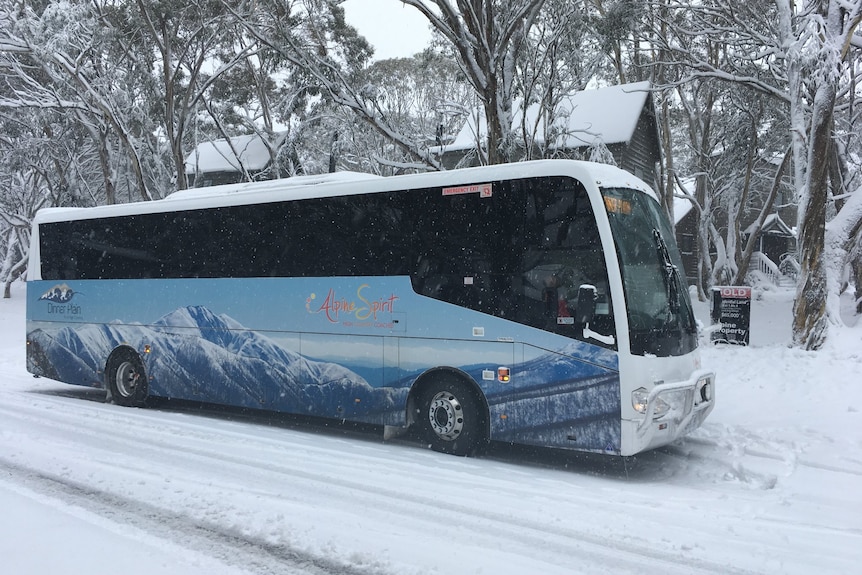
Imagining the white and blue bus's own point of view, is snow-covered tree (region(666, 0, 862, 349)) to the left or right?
on its left

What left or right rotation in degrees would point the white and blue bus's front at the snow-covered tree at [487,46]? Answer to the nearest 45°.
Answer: approximately 135° to its left

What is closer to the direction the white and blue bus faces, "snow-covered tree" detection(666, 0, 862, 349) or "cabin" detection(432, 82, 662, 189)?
the snow-covered tree

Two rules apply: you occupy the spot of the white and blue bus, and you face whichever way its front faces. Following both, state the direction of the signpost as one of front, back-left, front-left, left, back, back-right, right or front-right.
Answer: left

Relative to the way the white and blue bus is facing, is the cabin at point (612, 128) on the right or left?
on its left

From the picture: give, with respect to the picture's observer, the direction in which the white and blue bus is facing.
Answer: facing the viewer and to the right of the viewer

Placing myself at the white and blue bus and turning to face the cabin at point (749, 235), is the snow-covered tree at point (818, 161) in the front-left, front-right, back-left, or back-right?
front-right

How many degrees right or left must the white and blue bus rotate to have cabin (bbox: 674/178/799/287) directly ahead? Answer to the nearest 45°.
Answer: approximately 90° to its left

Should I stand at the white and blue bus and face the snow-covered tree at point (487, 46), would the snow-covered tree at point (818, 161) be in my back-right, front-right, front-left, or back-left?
front-right
